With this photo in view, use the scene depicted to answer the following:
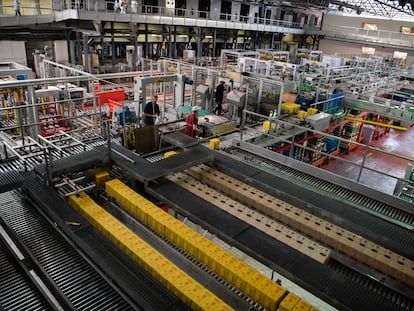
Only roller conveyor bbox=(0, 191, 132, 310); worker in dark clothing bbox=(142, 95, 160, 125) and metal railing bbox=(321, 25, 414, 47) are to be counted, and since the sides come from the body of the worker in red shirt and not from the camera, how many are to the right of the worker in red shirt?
1

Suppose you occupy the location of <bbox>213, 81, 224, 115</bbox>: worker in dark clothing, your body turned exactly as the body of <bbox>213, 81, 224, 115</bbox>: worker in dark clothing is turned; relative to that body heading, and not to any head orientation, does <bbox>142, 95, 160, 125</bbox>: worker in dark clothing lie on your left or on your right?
on your right

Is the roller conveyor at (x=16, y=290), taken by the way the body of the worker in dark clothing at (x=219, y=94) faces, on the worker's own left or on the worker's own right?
on the worker's own right

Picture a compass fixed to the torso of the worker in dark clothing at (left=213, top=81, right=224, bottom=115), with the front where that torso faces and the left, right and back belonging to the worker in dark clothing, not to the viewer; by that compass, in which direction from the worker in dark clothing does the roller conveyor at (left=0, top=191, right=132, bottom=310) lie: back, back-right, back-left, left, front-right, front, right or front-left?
right
